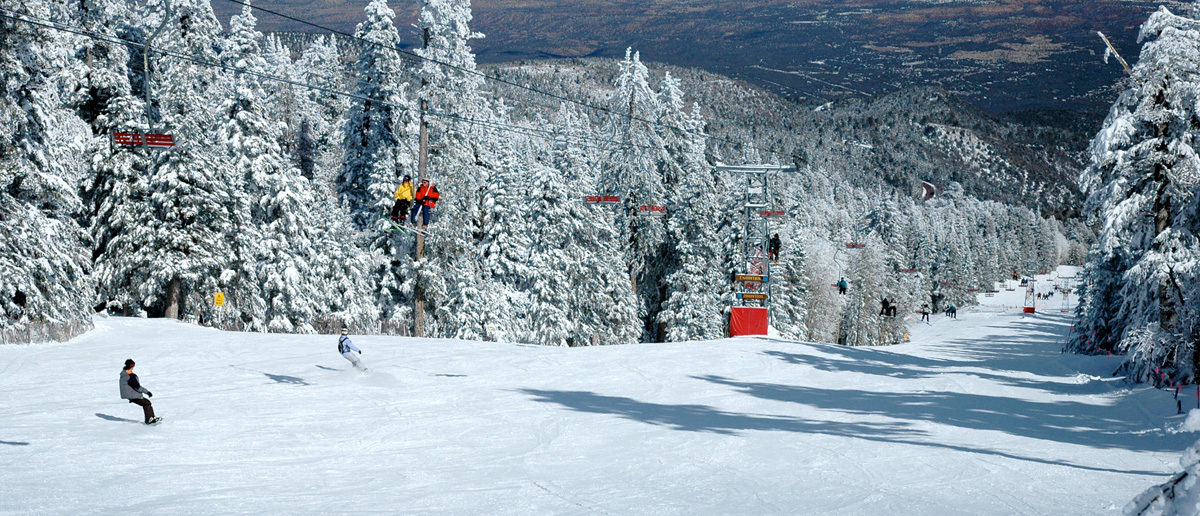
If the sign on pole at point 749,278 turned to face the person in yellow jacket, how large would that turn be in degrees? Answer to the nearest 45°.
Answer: approximately 45° to its right

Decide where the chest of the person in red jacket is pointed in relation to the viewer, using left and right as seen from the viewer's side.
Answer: facing the viewer and to the left of the viewer

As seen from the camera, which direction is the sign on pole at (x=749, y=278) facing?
toward the camera

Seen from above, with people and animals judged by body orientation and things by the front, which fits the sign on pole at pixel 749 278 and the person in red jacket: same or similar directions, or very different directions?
same or similar directions

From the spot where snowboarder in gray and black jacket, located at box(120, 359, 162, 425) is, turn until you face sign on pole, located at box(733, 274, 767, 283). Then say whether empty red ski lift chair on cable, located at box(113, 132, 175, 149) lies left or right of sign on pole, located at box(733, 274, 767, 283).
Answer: left

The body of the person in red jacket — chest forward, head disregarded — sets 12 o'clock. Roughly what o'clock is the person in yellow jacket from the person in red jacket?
The person in yellow jacket is roughly at 3 o'clock from the person in red jacket.

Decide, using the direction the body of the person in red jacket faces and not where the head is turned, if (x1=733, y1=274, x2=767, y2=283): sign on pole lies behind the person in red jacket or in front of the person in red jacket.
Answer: behind

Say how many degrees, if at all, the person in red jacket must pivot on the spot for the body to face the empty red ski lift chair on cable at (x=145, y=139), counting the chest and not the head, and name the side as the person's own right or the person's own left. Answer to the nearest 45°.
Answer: approximately 45° to the person's own right

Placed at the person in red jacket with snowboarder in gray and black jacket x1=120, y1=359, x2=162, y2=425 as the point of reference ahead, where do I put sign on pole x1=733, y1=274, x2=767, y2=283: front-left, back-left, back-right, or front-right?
back-left
